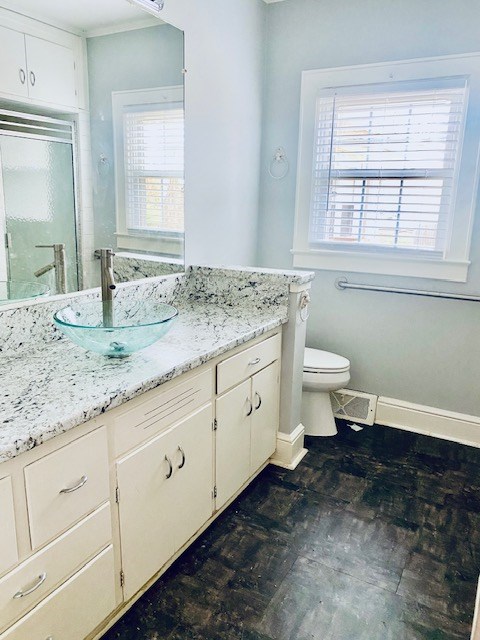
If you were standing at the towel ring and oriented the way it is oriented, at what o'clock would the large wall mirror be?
The large wall mirror is roughly at 1 o'clock from the towel ring.

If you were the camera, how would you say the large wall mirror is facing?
facing the viewer and to the right of the viewer

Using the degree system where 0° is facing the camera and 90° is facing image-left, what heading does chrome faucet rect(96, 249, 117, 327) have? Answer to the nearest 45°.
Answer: approximately 315°

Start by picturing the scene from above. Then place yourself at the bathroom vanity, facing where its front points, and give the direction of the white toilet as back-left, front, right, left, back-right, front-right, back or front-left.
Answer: left

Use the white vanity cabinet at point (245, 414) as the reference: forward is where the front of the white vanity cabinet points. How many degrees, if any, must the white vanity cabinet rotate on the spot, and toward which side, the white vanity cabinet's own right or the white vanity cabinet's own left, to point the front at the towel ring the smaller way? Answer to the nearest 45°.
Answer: approximately 135° to the white vanity cabinet's own left

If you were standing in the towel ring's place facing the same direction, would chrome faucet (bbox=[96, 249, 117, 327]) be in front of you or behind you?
in front

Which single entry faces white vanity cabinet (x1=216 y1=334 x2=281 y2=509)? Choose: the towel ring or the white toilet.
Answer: the towel ring

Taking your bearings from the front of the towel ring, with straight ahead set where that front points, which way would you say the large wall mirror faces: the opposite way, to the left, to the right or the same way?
to the left

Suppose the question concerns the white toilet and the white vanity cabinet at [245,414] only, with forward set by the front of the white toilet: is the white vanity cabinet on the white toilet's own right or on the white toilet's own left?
on the white toilet's own right
